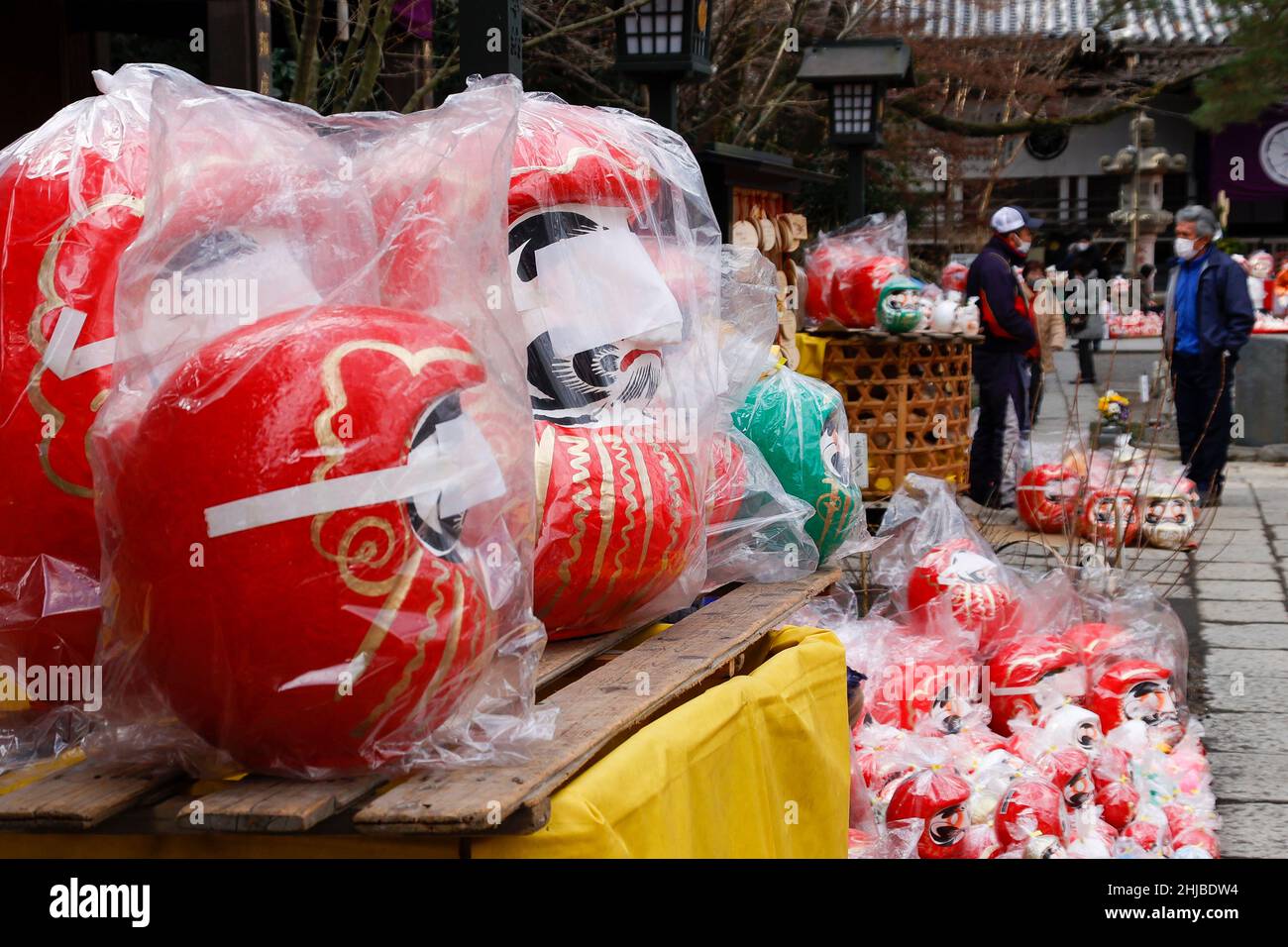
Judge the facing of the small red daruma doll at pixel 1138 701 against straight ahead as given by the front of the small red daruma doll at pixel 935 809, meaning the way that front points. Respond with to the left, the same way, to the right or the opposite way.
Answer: the same way

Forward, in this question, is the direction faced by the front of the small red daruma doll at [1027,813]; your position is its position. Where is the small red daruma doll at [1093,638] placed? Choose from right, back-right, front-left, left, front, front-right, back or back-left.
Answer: left

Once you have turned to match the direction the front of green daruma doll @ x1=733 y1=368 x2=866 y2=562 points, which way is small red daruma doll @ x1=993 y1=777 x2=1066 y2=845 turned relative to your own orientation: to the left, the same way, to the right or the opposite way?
the same way

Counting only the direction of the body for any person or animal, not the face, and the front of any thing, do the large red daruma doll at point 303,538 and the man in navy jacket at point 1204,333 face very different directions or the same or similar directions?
very different directions

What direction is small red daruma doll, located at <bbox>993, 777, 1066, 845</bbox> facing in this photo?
to the viewer's right

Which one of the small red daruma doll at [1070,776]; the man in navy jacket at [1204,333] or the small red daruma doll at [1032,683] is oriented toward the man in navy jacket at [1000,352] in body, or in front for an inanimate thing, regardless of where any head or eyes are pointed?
the man in navy jacket at [1204,333]

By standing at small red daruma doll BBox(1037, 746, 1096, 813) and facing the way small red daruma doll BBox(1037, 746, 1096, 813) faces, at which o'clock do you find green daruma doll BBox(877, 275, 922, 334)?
The green daruma doll is roughly at 7 o'clock from the small red daruma doll.

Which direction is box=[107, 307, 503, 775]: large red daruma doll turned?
to the viewer's right

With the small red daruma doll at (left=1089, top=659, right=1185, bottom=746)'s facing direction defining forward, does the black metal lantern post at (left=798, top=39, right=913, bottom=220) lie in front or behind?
behind

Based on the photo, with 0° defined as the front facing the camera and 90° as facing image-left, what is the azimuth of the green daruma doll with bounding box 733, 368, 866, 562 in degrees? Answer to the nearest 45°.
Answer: approximately 270°

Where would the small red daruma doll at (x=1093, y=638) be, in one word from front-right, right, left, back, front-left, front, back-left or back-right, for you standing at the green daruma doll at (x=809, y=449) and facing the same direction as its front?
front-left

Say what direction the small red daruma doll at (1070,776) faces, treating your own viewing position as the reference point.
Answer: facing the viewer and to the right of the viewer

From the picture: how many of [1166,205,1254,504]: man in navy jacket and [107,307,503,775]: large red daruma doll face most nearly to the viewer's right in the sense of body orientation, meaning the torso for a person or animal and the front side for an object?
1

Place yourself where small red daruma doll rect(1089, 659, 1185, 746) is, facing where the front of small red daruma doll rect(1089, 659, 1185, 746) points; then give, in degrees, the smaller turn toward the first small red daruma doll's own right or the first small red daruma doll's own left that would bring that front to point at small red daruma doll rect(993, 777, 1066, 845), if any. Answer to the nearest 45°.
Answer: approximately 45° to the first small red daruma doll's own right

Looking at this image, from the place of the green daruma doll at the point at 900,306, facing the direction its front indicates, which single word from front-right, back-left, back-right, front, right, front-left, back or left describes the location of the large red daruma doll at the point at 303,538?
front-right
